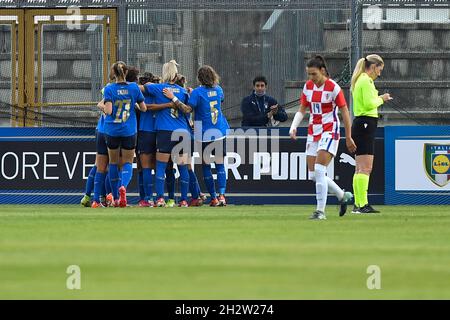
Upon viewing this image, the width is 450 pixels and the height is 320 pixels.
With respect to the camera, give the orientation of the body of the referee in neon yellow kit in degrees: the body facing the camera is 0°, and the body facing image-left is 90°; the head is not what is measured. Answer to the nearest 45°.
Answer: approximately 270°

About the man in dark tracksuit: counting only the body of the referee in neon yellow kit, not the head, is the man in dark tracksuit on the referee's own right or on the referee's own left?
on the referee's own left

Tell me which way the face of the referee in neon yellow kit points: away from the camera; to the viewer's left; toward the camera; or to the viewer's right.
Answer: to the viewer's right
